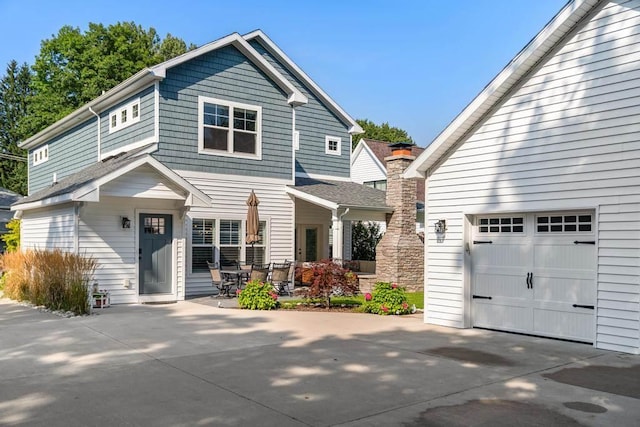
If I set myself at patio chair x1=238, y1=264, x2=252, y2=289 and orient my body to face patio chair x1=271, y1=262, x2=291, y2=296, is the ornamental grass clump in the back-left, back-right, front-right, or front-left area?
back-right

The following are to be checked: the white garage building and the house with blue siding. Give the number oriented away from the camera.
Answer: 0

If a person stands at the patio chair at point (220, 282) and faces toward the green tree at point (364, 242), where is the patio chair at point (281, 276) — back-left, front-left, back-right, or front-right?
front-right

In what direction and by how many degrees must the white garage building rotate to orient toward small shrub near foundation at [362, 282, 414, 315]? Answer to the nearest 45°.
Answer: approximately 90° to its right

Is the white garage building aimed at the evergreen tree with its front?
no

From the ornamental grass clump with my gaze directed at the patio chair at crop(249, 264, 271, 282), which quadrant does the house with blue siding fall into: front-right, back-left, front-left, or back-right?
front-left

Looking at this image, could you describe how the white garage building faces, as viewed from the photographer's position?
facing the viewer and to the left of the viewer

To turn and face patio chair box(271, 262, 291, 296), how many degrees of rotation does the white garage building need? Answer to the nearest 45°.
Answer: approximately 90° to its right

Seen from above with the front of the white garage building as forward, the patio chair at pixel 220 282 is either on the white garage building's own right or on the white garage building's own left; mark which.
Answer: on the white garage building's own right

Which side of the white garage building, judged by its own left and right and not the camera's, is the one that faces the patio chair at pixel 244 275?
right

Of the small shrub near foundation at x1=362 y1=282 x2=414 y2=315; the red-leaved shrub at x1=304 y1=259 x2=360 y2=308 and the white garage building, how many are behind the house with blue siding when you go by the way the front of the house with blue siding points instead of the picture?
0
